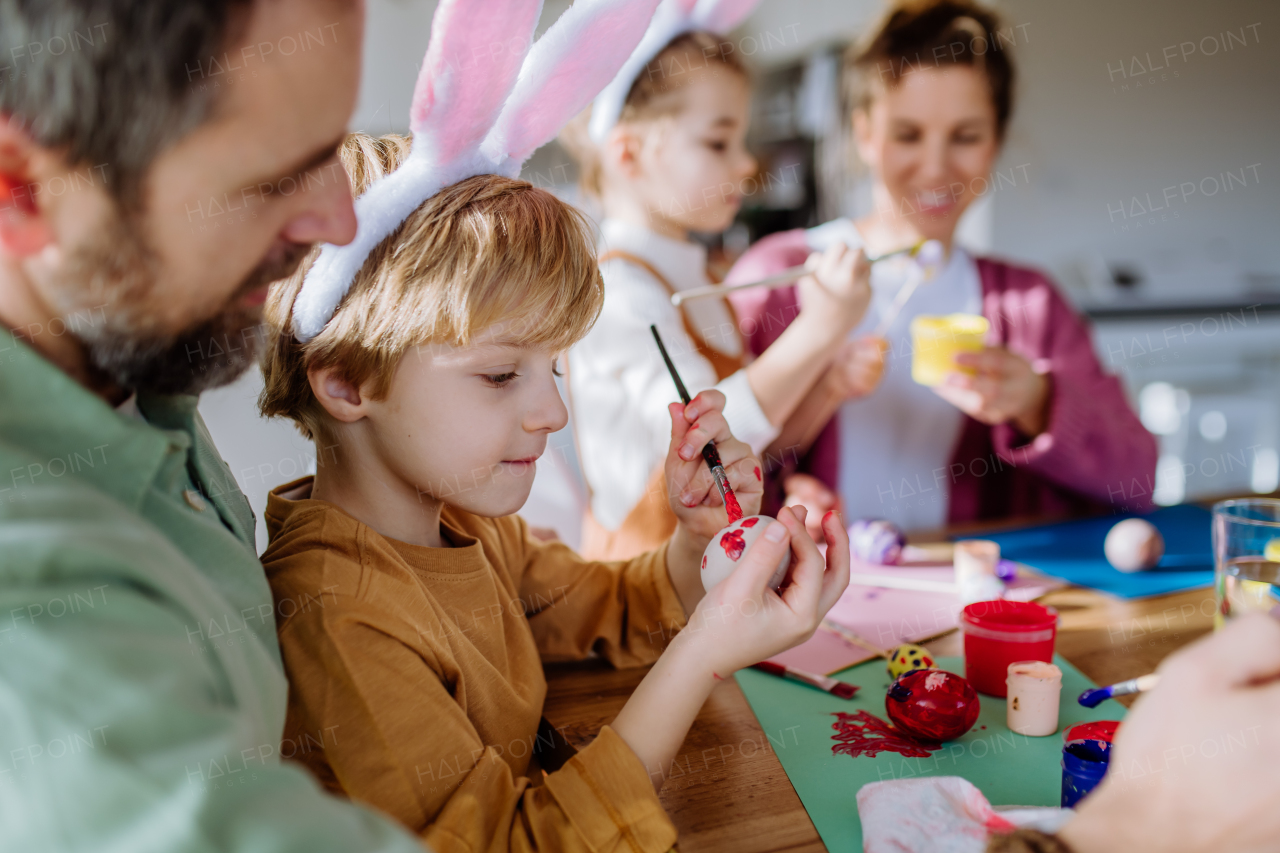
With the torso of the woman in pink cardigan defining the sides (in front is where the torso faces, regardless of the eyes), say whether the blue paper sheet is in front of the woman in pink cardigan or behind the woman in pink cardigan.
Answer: in front

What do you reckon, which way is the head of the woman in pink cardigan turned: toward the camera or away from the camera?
toward the camera

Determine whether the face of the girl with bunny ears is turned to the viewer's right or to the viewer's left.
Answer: to the viewer's right

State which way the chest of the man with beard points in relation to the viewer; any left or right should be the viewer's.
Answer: facing to the right of the viewer

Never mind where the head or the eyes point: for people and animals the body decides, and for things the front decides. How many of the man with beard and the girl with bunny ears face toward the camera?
0

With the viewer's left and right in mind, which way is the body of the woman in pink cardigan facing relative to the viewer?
facing the viewer

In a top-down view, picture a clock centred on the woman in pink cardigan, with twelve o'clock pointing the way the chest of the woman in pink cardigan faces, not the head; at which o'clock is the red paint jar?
The red paint jar is roughly at 12 o'clock from the woman in pink cardigan.

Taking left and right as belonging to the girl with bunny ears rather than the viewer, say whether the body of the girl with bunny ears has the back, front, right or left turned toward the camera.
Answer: right

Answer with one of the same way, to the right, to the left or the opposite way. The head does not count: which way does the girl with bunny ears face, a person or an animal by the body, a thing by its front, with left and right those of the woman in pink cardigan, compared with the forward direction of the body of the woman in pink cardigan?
to the left

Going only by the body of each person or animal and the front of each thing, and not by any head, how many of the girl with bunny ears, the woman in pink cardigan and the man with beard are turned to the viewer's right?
2

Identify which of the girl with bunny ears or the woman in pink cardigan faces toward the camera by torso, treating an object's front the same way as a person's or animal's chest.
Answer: the woman in pink cardigan

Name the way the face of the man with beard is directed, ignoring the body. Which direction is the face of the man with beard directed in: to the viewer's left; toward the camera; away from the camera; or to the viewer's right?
to the viewer's right

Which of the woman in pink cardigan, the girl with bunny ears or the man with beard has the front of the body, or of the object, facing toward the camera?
the woman in pink cardigan
